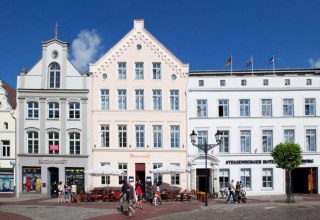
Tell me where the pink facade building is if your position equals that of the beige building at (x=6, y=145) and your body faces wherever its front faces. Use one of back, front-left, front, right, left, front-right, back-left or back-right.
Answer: front-left

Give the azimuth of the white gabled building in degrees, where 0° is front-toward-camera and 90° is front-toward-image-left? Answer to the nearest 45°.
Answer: approximately 0°

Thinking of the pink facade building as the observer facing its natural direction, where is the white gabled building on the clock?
The white gabled building is roughly at 3 o'clock from the pink facade building.

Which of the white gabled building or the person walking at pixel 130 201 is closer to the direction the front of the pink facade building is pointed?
the person walking

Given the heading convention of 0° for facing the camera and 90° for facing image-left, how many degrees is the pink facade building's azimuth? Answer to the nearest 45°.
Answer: approximately 0°

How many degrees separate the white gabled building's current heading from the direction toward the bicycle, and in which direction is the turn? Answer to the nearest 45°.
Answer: approximately 90° to its left

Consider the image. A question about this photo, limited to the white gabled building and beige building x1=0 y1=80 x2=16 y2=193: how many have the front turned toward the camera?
2

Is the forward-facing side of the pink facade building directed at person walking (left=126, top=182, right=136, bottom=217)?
yes
